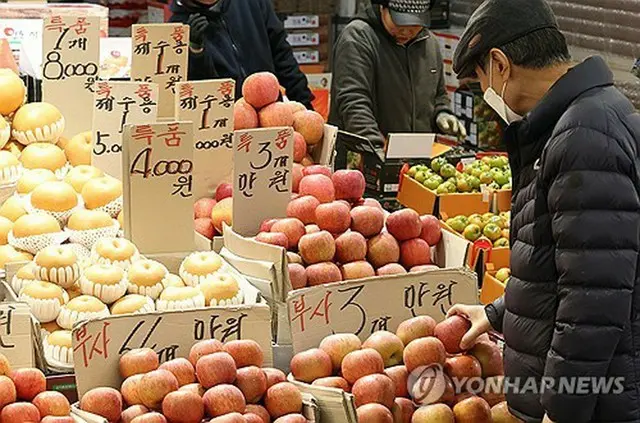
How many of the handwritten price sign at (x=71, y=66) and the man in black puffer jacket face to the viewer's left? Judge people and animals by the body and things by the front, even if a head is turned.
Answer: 1

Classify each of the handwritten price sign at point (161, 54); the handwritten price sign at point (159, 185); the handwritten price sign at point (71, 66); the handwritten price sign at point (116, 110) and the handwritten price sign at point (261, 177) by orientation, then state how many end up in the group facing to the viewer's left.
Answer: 0

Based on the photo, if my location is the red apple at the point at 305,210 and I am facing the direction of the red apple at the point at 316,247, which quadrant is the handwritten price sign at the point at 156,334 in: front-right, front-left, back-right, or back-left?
front-right

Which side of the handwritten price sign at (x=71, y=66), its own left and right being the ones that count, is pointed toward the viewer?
front

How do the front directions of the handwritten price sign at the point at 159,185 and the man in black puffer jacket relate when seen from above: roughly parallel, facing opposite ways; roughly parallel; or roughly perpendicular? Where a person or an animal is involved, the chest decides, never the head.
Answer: roughly perpendicular

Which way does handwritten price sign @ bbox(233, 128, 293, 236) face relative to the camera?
toward the camera

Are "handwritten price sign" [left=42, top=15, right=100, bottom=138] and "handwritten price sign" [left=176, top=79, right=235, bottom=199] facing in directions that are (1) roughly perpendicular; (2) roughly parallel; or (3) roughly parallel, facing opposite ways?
roughly parallel

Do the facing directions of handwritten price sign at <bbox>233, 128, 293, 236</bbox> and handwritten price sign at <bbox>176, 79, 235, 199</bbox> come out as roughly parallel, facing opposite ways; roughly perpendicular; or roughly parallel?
roughly parallel

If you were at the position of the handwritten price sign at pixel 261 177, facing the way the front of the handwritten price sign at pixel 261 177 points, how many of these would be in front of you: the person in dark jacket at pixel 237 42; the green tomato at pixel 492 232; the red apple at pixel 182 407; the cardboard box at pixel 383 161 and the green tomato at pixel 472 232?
1

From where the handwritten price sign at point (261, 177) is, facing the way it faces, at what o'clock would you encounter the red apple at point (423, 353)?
The red apple is roughly at 11 o'clock from the handwritten price sign.

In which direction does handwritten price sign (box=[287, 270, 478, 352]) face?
toward the camera

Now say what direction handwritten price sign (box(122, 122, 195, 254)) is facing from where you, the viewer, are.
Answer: facing the viewer

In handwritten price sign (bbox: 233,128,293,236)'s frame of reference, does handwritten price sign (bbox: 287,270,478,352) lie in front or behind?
in front

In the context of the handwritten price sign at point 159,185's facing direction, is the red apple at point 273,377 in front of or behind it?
in front

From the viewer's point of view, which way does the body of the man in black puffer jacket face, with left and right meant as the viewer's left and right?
facing to the left of the viewer

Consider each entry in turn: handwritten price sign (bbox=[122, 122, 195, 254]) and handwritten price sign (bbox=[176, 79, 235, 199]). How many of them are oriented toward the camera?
2

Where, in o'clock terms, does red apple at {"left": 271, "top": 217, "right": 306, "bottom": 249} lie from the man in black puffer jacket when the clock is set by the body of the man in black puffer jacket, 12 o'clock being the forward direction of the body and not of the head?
The red apple is roughly at 1 o'clock from the man in black puffer jacket.
